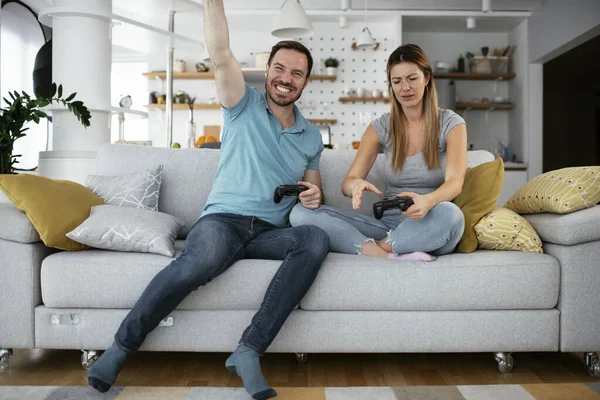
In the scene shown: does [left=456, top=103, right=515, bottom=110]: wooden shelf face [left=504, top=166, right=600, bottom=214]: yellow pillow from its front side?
yes

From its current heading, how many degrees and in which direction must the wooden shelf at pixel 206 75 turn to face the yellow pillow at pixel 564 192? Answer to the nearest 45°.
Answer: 0° — it already faces it

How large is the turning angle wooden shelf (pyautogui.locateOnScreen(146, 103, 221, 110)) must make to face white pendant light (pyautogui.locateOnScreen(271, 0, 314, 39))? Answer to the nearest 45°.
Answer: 0° — it already faces it

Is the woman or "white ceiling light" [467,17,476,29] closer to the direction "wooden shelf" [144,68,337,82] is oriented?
the woman

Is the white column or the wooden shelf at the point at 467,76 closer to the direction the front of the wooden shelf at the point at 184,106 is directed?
the white column

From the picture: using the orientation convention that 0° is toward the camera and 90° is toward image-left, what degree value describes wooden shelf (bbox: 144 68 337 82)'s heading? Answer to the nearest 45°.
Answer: approximately 0°
